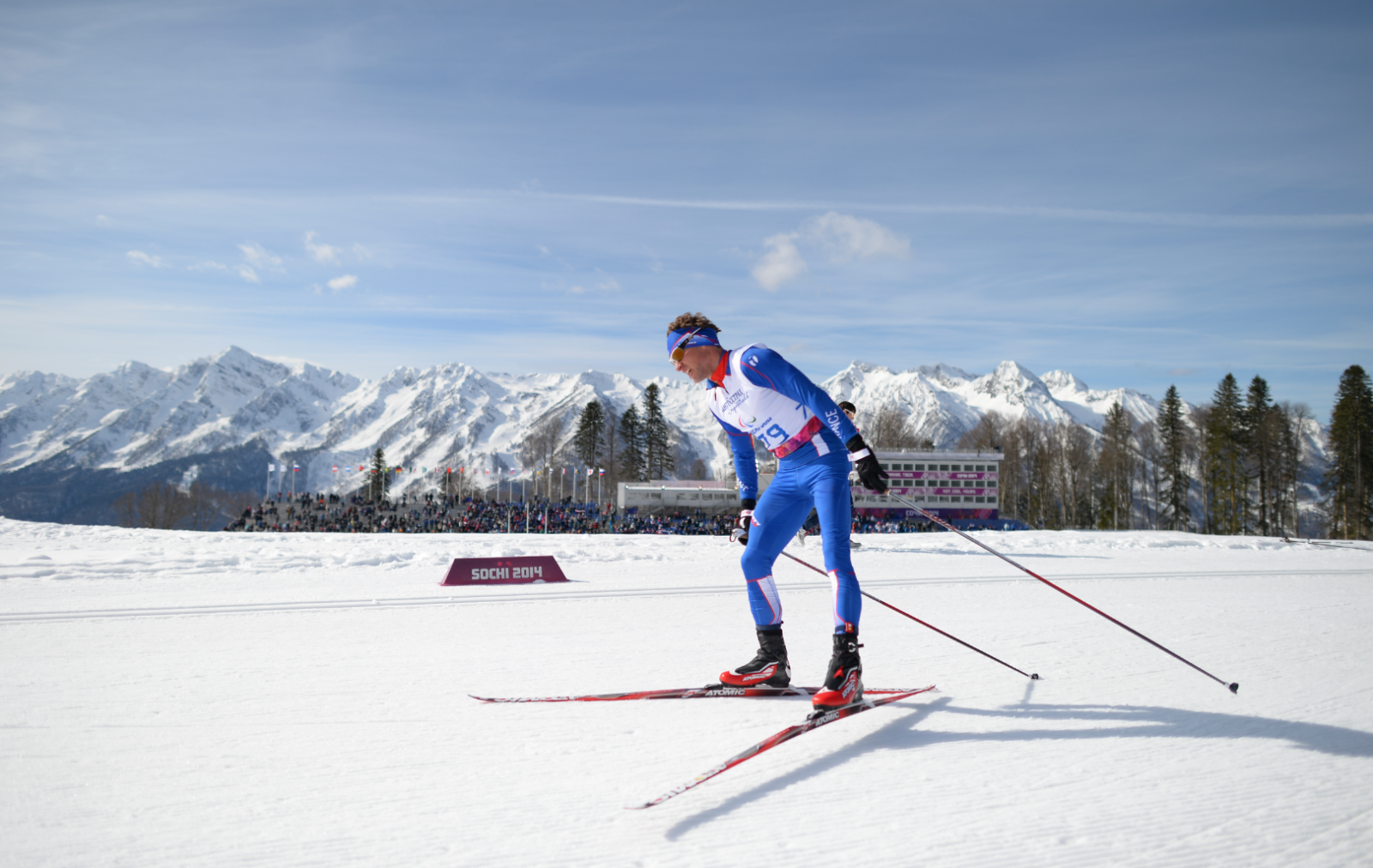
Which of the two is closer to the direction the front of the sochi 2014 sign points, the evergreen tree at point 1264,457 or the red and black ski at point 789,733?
the red and black ski

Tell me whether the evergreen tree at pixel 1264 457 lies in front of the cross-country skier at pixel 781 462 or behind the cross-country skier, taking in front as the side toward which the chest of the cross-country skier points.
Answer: behind

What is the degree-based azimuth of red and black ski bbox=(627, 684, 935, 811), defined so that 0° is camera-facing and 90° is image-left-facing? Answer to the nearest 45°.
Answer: approximately 45°

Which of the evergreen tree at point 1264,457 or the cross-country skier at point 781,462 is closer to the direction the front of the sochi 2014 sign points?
the cross-country skier

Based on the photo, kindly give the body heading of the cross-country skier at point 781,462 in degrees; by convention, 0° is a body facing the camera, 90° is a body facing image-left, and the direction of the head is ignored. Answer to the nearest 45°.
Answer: approximately 45°

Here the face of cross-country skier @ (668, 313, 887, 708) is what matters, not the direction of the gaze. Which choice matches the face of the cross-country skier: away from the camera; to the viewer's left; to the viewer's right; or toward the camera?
to the viewer's left
